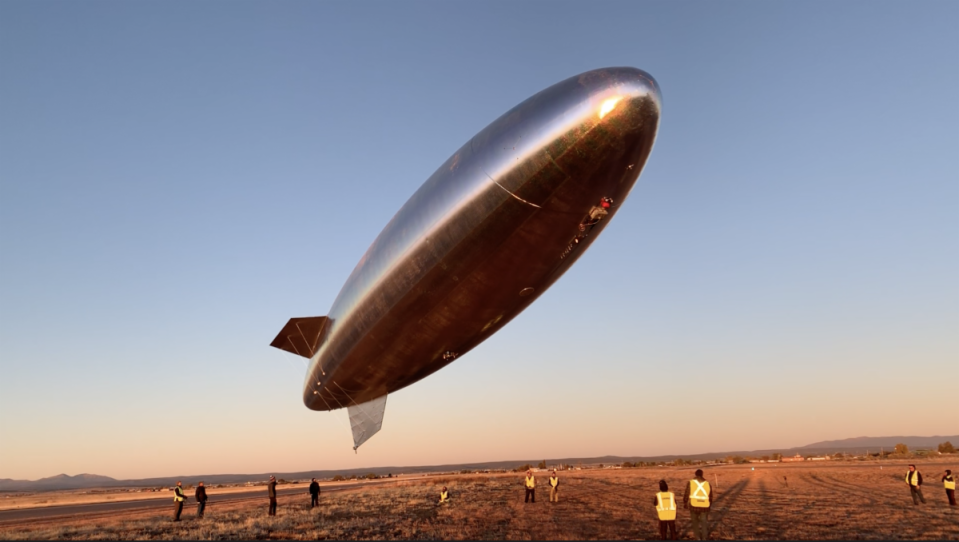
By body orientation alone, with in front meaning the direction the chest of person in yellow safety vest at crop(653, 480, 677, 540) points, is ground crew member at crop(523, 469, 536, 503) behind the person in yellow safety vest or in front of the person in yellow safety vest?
in front

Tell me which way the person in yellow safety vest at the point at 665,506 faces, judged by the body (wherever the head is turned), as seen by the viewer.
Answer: away from the camera

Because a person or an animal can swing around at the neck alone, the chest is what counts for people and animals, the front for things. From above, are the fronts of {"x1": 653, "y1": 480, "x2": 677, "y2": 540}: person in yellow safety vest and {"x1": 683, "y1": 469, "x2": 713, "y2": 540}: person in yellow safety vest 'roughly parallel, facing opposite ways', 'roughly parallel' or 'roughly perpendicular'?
roughly parallel

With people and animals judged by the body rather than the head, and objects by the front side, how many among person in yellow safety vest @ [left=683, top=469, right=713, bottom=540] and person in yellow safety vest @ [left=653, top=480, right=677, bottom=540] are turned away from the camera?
2

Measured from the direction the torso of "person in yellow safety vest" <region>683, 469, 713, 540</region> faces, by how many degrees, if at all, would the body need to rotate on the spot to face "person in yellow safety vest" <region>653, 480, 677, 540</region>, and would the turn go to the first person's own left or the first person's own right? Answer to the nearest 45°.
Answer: approximately 135° to the first person's own left

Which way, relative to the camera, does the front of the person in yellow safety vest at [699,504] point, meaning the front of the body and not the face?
away from the camera

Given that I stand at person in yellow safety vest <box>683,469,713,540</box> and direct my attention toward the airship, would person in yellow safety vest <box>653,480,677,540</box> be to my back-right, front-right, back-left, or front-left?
front-left

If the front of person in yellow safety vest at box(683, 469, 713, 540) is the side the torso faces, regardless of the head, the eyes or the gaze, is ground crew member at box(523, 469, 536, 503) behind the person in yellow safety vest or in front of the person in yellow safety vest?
in front
